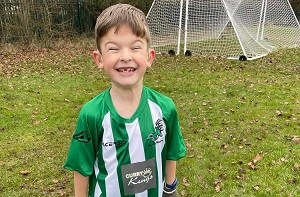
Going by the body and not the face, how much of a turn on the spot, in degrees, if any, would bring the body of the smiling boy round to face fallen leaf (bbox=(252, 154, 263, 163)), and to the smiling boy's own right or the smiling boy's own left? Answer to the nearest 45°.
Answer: approximately 135° to the smiling boy's own left

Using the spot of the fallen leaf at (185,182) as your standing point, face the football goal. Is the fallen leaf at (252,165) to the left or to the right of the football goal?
right

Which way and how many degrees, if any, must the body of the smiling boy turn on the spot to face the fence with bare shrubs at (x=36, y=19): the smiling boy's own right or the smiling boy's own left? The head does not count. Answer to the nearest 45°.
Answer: approximately 180°

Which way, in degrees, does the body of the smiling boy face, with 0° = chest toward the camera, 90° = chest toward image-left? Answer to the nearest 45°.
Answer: approximately 0°

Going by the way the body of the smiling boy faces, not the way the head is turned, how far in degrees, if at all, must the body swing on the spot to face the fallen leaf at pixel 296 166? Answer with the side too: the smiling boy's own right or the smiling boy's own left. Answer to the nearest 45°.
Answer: approximately 135° to the smiling boy's own left

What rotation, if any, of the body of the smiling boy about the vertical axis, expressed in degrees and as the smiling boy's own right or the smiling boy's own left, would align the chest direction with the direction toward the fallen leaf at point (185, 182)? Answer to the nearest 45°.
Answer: approximately 180°

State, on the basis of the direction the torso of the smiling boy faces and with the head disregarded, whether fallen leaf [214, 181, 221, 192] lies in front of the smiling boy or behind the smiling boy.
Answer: behind
